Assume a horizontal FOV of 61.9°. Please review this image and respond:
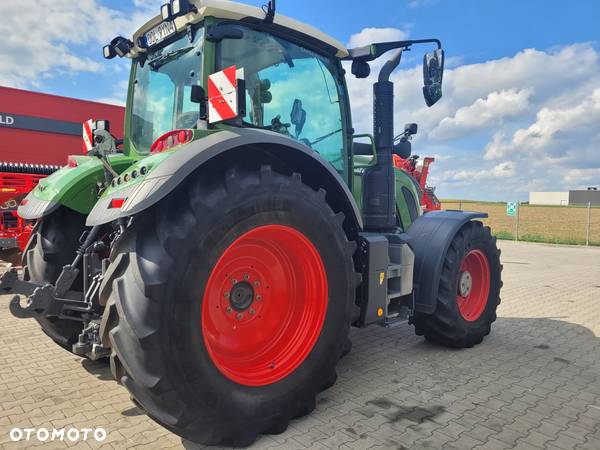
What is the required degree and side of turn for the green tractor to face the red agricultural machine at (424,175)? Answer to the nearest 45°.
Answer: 0° — it already faces it

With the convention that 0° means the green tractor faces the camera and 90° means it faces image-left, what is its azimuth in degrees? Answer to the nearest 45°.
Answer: approximately 225°
